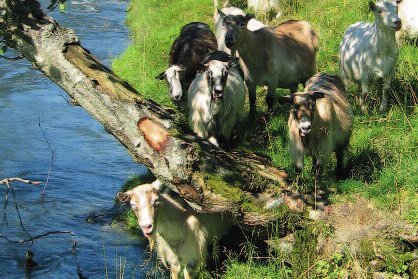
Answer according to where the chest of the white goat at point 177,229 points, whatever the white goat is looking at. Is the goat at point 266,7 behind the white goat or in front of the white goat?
behind

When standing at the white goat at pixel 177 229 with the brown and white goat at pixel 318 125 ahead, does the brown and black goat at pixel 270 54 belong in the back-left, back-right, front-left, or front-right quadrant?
front-left

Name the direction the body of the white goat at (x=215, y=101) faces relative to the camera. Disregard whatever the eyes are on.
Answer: toward the camera

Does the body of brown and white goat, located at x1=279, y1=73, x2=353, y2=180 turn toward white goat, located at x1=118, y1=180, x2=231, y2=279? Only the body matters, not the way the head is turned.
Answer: yes

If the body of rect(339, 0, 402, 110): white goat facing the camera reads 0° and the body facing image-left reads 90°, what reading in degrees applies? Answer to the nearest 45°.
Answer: approximately 315°

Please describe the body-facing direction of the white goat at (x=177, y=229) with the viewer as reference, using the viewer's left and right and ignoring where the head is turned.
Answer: facing the viewer and to the left of the viewer

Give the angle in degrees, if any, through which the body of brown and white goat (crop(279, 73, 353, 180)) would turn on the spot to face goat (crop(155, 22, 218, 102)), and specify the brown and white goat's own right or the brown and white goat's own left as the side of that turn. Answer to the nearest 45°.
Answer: approximately 90° to the brown and white goat's own right
